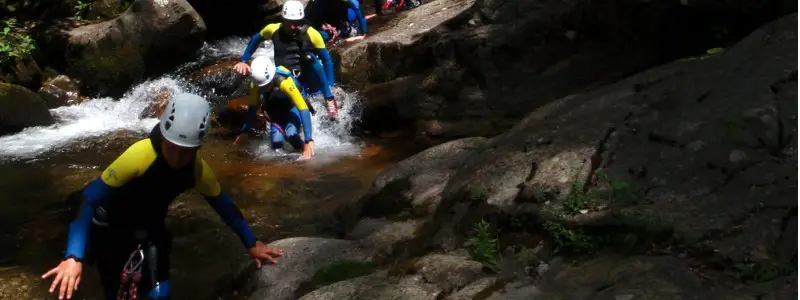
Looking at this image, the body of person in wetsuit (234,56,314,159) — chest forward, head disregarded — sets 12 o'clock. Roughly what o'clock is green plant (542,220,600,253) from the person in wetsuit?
The green plant is roughly at 10 o'clock from the person in wetsuit.

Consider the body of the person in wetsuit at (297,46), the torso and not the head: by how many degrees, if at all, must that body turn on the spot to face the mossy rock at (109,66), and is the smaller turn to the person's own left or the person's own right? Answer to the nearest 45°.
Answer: approximately 135° to the person's own right

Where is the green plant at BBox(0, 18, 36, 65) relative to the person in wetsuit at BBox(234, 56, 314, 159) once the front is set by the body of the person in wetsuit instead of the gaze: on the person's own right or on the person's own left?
on the person's own right

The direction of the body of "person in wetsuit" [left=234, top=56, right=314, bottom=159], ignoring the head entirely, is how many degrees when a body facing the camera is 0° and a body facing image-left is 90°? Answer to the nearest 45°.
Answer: approximately 45°

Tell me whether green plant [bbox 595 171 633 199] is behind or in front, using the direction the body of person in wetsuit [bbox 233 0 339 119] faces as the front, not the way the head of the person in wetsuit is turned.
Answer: in front

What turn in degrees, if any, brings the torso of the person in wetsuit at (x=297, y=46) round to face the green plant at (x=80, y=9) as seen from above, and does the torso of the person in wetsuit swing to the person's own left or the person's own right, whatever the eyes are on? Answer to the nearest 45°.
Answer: approximately 135° to the person's own right

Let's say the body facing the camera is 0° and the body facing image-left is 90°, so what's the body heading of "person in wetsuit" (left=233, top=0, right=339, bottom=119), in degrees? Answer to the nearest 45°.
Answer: approximately 0°

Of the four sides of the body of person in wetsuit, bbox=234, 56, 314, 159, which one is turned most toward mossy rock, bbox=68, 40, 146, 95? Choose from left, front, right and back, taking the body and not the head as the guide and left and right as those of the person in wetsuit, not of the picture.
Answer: right

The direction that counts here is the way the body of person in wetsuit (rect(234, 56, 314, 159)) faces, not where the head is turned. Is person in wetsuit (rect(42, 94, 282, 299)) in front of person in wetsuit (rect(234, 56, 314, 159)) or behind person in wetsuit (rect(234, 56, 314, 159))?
in front

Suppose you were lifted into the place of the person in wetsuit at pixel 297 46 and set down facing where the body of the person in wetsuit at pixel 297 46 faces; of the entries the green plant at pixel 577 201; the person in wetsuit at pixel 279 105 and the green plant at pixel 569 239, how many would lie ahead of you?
3

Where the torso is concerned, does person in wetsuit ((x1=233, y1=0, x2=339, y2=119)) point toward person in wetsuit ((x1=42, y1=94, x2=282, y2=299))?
yes
